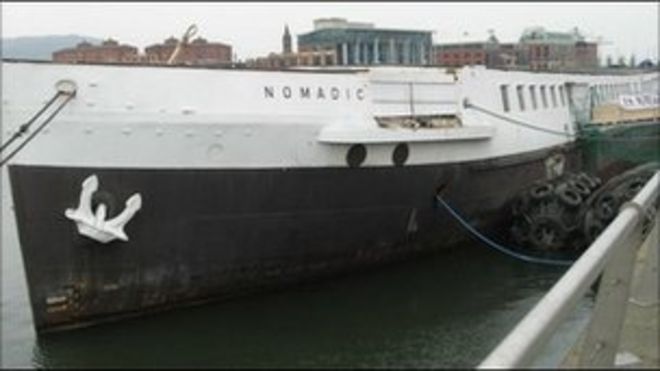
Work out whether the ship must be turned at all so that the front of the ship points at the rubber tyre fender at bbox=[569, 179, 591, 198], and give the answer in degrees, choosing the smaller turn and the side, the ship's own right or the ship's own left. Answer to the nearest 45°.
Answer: approximately 180°

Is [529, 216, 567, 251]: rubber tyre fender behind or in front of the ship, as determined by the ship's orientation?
behind

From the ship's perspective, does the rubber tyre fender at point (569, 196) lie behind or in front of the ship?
behind

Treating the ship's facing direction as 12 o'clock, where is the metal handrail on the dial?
The metal handrail is roughly at 10 o'clock from the ship.

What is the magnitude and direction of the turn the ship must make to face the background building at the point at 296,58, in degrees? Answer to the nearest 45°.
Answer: approximately 135° to its right

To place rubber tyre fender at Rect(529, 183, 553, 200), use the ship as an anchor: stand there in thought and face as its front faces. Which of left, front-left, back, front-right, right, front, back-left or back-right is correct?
back

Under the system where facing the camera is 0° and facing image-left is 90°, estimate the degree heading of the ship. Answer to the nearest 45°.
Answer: approximately 45°

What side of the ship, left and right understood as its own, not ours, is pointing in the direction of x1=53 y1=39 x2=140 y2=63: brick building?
right
